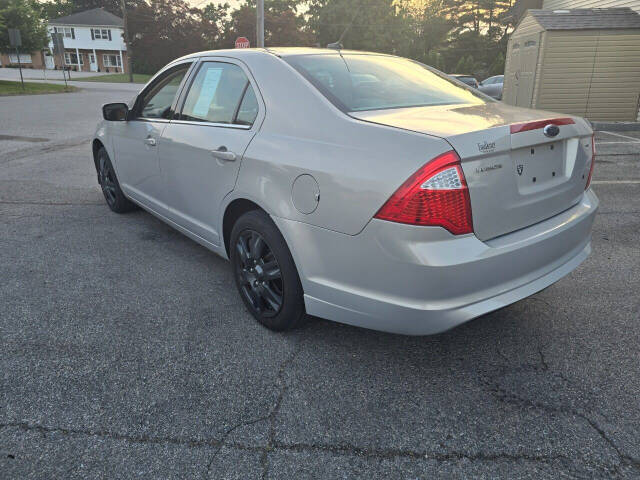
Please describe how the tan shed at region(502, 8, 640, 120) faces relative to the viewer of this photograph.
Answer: facing the viewer and to the left of the viewer

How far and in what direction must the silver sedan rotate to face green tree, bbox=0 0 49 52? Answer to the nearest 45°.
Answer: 0° — it already faces it

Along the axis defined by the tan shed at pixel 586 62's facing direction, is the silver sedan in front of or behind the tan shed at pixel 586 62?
in front

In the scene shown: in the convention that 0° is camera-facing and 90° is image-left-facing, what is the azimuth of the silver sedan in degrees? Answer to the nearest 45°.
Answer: approximately 135°

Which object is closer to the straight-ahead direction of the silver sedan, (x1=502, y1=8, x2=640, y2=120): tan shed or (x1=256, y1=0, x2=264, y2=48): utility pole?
the utility pole

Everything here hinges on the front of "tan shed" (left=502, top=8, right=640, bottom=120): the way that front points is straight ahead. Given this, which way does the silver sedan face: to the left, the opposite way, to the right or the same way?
to the right

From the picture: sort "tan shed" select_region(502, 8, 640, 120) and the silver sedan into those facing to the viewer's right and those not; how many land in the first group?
0

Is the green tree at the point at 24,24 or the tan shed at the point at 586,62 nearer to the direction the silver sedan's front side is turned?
the green tree

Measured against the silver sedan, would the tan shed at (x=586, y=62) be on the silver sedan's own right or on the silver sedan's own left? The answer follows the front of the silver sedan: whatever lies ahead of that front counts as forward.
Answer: on the silver sedan's own right

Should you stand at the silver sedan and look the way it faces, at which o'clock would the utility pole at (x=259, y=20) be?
The utility pole is roughly at 1 o'clock from the silver sedan.

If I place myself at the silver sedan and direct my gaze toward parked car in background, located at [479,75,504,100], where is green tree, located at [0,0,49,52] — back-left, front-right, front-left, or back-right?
front-left

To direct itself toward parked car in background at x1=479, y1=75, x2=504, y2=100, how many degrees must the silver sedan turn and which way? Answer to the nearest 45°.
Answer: approximately 45° to its right
